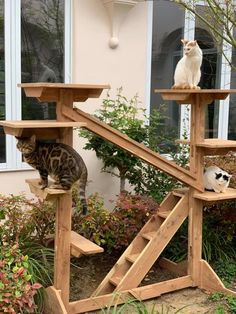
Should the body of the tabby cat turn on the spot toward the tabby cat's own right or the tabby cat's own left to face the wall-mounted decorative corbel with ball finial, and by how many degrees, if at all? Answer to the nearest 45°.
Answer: approximately 90° to the tabby cat's own right

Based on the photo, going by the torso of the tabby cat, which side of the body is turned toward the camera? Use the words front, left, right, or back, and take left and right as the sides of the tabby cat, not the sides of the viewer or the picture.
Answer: left

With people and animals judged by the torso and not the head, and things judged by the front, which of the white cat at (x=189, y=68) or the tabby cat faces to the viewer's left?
the tabby cat

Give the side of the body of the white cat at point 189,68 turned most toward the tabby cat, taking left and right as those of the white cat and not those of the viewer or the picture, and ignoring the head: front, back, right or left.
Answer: right

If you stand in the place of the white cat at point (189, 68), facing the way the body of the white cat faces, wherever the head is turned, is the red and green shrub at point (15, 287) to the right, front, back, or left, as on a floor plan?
right

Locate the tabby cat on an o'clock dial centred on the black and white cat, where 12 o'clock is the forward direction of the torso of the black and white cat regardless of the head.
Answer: The tabby cat is roughly at 3 o'clock from the black and white cat.

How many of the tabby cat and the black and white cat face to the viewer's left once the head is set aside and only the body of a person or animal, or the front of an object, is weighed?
1

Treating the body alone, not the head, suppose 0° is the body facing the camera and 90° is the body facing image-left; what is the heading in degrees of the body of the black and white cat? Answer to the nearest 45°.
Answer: approximately 315°

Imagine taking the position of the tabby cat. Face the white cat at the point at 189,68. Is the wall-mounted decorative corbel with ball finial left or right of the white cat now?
left
